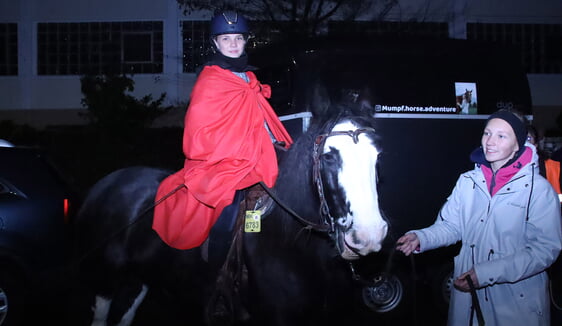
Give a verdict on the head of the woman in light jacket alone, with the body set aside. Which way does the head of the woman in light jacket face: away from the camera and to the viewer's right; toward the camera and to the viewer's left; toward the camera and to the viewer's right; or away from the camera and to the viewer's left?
toward the camera and to the viewer's left

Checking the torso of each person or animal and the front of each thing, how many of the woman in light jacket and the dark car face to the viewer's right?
0

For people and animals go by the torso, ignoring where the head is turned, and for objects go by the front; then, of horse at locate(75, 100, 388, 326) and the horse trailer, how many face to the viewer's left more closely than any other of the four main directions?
0

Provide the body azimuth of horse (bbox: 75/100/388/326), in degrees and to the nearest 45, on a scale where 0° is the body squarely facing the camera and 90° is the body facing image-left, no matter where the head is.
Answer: approximately 315°

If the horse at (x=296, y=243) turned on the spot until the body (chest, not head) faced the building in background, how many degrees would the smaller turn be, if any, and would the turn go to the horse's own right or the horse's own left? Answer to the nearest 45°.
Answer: approximately 135° to the horse's own left

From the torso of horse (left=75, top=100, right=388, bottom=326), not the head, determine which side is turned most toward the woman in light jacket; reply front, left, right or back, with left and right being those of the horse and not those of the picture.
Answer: front

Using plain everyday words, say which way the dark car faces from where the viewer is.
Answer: facing to the left of the viewer

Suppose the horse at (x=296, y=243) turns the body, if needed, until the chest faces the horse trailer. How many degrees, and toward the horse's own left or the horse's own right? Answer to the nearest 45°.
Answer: approximately 90° to the horse's own left

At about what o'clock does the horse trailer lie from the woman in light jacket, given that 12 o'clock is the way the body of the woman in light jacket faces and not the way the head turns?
The horse trailer is roughly at 4 o'clock from the woman in light jacket.

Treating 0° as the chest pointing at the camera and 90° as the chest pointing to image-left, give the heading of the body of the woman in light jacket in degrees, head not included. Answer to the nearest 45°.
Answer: approximately 45°
